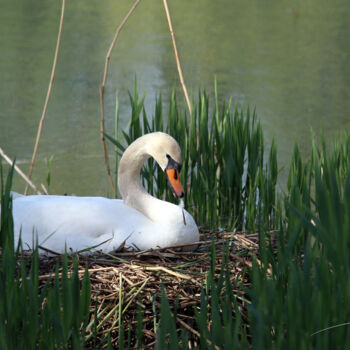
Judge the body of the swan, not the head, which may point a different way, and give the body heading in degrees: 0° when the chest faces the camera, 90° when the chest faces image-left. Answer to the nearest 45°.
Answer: approximately 270°
